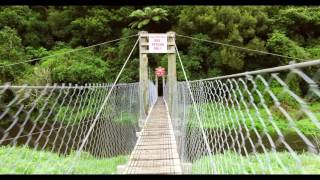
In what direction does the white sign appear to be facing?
toward the camera

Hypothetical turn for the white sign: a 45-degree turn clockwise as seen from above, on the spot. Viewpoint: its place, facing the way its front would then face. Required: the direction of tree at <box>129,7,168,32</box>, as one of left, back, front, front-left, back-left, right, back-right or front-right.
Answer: back-right
